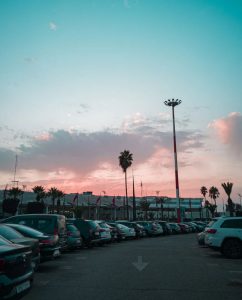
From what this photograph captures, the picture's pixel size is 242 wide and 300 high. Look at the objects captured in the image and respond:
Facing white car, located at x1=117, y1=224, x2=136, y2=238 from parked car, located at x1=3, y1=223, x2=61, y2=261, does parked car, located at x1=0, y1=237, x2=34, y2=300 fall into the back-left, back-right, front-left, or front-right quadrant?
back-right

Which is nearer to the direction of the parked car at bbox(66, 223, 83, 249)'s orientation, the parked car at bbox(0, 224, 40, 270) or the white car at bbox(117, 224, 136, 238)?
the white car

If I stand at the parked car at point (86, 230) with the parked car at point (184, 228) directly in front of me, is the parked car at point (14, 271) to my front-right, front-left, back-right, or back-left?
back-right
